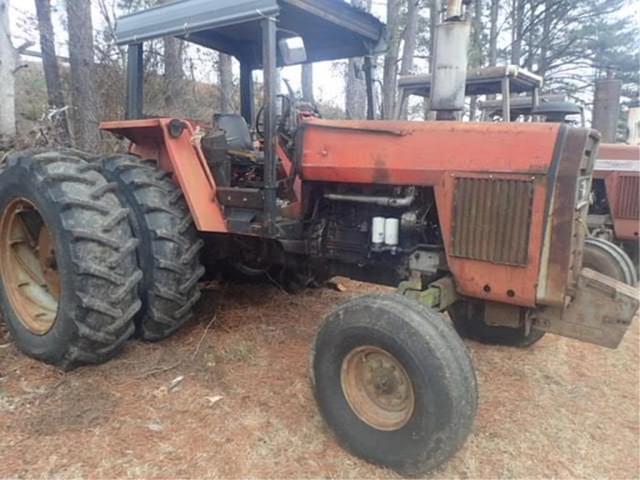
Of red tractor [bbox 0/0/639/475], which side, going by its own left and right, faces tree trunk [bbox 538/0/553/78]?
left

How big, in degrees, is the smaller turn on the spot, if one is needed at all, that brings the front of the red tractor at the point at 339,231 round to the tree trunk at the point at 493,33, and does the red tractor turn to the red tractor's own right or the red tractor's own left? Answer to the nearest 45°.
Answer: approximately 135° to the red tractor's own left

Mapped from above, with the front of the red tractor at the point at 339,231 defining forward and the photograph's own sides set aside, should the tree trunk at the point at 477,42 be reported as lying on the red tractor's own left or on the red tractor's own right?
on the red tractor's own left

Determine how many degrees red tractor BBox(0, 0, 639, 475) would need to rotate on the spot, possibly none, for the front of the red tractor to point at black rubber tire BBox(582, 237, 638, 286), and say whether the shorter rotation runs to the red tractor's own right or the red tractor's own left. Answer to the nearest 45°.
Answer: approximately 90° to the red tractor's own left

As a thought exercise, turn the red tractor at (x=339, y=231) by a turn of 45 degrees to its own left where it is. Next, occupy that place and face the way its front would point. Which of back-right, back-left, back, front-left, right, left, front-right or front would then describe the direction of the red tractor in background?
front-left

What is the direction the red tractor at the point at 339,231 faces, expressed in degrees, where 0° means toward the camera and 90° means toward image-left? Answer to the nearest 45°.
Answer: approximately 315°

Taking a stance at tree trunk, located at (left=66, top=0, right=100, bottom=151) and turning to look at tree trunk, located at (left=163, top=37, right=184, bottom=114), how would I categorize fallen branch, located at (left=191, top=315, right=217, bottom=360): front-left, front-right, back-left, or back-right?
back-right

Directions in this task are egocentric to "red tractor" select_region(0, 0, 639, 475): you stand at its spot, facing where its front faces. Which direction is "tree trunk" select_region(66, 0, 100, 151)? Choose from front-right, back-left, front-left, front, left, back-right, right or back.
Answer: back

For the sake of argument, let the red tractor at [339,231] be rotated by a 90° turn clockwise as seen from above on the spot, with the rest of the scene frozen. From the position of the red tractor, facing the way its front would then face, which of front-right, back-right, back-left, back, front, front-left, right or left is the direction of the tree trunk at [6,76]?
right

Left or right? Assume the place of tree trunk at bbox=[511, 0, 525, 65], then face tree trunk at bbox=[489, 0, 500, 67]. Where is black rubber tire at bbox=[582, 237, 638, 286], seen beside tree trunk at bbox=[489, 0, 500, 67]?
left
